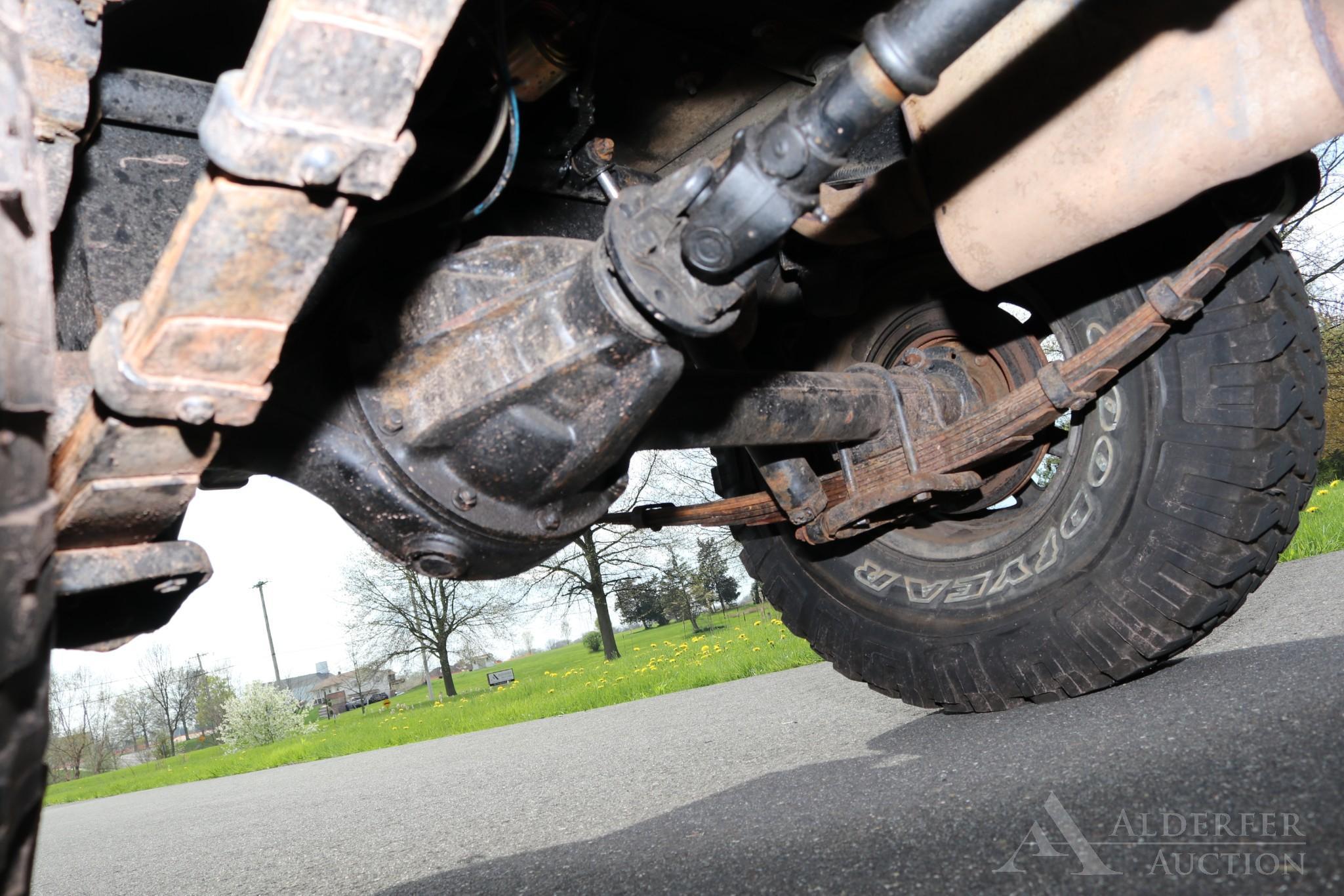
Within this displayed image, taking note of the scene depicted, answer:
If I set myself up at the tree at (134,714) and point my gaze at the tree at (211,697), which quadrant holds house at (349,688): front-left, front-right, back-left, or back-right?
front-left

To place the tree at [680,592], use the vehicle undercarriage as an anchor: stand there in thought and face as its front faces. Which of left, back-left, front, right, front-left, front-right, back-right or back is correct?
back-left

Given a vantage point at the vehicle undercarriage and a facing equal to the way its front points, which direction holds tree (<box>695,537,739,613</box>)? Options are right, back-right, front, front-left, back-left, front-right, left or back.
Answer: back-left

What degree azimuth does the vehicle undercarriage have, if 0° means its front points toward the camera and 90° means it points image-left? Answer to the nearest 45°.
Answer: approximately 315°

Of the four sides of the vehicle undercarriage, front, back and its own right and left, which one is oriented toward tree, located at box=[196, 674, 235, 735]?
back

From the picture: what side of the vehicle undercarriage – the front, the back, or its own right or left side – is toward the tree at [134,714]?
back

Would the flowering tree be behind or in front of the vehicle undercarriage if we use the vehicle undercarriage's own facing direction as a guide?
behind

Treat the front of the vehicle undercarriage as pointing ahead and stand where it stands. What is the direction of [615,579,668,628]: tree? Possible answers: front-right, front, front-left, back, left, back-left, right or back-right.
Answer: back-left

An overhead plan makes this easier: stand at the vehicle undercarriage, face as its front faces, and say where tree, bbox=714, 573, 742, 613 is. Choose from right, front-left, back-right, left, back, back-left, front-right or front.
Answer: back-left

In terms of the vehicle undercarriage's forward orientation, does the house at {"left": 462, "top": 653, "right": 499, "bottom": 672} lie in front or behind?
behind

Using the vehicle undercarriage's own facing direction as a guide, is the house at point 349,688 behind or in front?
behind

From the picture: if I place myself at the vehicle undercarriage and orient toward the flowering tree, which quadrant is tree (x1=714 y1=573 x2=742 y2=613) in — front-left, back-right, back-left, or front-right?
front-right
